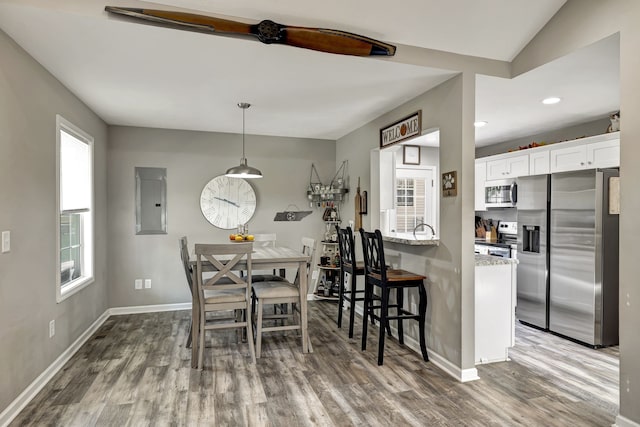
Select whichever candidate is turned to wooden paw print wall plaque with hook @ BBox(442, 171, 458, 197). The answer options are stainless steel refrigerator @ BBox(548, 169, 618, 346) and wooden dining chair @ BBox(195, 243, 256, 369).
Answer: the stainless steel refrigerator

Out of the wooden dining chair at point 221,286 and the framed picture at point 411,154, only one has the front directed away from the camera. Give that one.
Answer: the wooden dining chair

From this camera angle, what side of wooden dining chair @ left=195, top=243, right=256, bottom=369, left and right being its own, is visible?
back

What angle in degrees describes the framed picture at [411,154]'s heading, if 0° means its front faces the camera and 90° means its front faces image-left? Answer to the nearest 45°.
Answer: approximately 0°

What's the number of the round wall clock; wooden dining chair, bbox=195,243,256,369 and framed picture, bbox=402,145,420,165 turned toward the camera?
2

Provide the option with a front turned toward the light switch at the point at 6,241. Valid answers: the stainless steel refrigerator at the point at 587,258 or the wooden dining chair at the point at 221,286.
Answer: the stainless steel refrigerator

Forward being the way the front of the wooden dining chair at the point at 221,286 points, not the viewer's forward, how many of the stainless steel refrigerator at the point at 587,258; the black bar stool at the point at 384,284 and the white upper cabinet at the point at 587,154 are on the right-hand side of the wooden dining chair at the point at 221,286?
3

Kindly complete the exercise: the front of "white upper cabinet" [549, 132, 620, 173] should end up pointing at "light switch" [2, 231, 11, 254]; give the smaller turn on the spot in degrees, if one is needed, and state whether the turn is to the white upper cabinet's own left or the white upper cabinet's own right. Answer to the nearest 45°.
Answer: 0° — it already faces it

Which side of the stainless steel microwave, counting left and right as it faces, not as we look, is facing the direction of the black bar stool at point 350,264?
front

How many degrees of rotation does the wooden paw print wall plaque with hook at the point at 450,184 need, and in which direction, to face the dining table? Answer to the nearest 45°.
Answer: approximately 45° to its right

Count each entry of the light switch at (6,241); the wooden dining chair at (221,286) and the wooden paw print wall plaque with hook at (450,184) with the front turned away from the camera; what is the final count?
1
